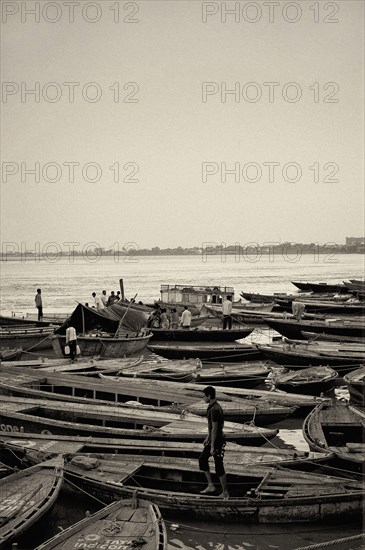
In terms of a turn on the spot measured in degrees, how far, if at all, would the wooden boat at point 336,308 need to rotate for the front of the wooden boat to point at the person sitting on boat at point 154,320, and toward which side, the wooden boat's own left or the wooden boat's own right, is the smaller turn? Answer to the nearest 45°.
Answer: approximately 45° to the wooden boat's own left

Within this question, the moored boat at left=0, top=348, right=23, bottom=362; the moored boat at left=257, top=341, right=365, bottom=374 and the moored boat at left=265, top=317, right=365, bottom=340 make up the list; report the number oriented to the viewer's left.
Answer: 2

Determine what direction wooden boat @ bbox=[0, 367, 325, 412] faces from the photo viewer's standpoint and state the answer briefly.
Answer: facing to the right of the viewer

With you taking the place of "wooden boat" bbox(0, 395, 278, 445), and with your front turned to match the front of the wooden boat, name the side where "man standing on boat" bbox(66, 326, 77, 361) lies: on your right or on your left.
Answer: on your left

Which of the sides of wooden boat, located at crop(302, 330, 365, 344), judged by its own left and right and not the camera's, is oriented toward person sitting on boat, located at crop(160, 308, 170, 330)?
front

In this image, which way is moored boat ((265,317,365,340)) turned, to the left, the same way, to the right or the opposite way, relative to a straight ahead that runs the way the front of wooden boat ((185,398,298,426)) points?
the opposite way

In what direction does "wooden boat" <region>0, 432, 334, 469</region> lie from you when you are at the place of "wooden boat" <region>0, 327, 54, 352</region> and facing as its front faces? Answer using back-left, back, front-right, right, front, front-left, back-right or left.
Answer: right

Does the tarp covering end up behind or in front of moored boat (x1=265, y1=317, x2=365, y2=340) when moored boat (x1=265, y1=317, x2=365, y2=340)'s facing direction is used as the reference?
in front

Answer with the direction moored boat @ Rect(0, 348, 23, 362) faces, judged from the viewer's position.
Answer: facing to the right of the viewer

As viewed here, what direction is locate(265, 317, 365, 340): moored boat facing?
to the viewer's left

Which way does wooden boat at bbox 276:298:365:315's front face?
to the viewer's left
